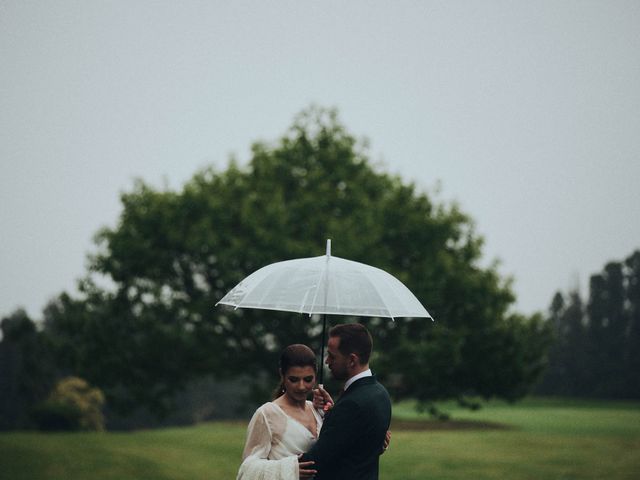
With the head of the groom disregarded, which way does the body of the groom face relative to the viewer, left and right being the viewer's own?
facing to the left of the viewer

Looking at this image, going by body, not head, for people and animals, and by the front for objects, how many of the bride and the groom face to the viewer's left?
1

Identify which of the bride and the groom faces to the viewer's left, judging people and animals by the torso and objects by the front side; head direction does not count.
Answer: the groom

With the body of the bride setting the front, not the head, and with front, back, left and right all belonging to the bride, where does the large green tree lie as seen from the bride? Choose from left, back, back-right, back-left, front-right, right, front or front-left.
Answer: back-left

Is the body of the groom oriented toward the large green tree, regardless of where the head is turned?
no

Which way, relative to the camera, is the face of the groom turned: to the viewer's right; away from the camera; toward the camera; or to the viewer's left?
to the viewer's left

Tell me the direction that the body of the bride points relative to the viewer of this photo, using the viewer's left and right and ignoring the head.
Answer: facing the viewer and to the right of the viewer
